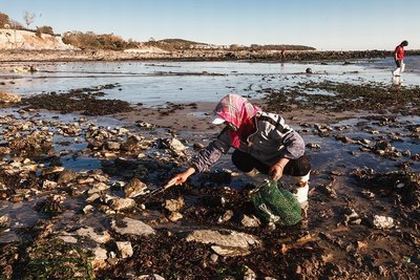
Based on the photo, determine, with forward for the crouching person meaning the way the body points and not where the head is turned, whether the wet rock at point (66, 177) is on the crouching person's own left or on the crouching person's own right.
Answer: on the crouching person's own right

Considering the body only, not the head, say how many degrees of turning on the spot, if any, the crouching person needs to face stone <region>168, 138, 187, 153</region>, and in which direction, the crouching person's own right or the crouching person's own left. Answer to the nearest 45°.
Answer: approximately 90° to the crouching person's own right

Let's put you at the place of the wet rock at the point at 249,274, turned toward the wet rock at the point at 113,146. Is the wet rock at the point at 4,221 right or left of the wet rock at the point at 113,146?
left

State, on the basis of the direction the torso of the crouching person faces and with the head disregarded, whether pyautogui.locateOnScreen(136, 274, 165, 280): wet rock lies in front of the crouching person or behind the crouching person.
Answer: in front

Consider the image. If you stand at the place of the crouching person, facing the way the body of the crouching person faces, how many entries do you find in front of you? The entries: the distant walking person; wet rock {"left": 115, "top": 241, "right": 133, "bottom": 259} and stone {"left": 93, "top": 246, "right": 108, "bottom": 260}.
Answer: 2

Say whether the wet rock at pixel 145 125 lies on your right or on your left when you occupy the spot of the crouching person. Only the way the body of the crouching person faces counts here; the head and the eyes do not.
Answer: on your right

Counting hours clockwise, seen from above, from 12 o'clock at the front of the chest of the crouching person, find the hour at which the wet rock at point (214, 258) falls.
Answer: The wet rock is roughly at 11 o'clock from the crouching person.

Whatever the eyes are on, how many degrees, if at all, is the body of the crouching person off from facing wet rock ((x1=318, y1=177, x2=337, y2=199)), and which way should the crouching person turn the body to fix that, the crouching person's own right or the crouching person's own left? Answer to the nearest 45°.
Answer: approximately 180°

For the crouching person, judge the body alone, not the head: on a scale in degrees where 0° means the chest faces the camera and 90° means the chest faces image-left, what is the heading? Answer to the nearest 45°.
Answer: approximately 45°

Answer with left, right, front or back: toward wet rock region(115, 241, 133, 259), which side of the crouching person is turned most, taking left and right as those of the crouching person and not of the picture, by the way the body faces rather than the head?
front

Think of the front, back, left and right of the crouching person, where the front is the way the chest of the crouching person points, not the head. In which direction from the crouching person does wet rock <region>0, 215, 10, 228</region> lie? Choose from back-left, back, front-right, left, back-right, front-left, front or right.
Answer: front-right

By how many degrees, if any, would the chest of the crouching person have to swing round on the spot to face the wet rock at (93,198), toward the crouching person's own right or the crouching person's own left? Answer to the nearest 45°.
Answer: approximately 45° to the crouching person's own right
